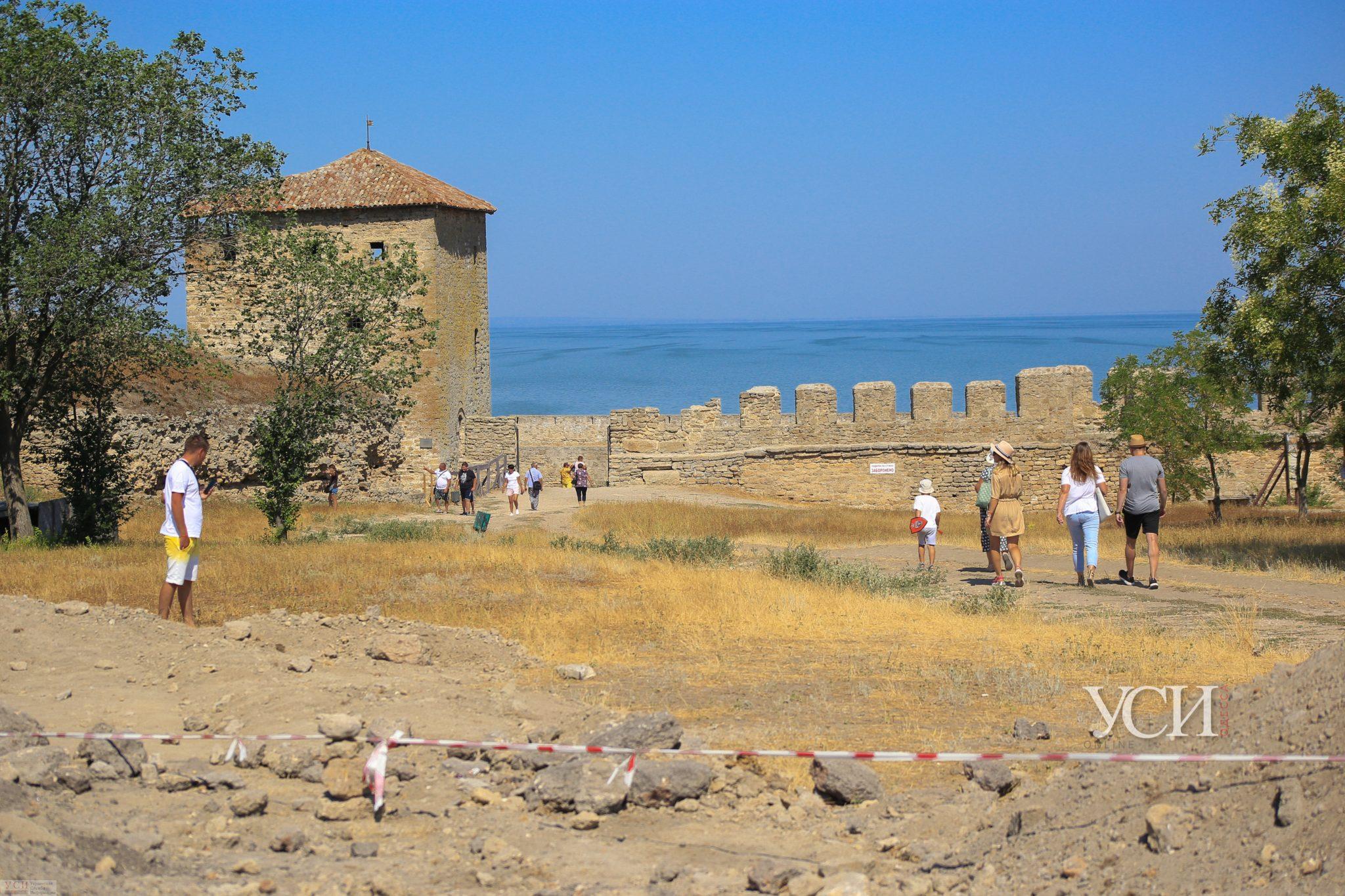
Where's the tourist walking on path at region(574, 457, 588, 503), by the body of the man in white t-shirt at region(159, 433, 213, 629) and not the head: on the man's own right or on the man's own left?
on the man's own left

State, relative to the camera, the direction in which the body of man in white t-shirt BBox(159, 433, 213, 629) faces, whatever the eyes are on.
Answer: to the viewer's right

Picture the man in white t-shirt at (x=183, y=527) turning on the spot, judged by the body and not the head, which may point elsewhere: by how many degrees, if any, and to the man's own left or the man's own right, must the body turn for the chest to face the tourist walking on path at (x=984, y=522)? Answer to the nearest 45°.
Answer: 0° — they already face them

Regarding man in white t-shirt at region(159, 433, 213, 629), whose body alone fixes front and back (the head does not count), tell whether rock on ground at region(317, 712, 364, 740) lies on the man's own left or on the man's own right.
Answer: on the man's own right

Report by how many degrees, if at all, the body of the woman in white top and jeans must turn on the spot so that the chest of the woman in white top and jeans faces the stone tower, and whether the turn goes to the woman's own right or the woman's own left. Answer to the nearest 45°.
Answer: approximately 45° to the woman's own left

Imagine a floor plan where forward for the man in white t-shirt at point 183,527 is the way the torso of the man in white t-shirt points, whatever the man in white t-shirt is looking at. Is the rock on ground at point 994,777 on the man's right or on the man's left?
on the man's right

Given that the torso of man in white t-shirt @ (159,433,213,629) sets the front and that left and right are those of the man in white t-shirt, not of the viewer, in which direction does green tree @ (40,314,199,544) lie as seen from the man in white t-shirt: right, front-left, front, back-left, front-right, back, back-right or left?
left

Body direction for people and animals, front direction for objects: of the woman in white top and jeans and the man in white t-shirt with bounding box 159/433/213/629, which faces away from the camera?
the woman in white top and jeans

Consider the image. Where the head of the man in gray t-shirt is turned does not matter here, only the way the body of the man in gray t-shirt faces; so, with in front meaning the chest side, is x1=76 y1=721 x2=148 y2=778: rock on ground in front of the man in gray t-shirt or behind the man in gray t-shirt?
behind

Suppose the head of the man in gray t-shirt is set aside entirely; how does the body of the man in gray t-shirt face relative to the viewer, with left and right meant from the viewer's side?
facing away from the viewer

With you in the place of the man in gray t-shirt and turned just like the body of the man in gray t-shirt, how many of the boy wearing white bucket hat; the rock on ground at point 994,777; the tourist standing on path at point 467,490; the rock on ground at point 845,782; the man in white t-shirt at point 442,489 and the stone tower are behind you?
2

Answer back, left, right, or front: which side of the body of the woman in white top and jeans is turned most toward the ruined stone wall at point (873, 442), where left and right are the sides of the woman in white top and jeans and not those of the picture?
front

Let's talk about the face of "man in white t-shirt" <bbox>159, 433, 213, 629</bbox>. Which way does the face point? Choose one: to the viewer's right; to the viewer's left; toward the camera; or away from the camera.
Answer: to the viewer's right

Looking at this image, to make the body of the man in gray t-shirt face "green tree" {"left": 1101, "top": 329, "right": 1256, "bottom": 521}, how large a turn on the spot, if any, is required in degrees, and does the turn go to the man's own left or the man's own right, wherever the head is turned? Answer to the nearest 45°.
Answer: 0° — they already face it

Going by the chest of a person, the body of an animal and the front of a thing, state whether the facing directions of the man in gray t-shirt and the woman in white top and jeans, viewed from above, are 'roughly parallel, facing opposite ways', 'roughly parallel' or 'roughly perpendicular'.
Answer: roughly parallel

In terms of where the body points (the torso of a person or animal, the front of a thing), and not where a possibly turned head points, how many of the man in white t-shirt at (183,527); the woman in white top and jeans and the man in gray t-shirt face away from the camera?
2

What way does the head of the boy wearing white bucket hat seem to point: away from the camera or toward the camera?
away from the camera

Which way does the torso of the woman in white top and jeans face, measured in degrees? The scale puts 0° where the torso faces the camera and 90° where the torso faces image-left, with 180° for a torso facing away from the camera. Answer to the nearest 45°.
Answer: approximately 180°
